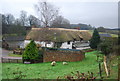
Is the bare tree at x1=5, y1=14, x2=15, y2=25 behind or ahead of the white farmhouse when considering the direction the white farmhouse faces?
behind

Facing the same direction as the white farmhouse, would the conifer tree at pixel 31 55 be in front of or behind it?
in front

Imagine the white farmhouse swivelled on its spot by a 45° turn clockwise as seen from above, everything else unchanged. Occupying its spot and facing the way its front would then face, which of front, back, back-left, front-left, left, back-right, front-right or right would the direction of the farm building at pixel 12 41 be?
right

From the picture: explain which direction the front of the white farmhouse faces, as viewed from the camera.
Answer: facing the viewer

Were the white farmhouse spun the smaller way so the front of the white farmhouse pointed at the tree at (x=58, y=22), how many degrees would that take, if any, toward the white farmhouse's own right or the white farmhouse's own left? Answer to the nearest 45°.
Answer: approximately 180°

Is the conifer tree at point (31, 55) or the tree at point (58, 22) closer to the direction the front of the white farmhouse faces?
the conifer tree

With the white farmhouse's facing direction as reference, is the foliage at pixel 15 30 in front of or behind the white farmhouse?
behind

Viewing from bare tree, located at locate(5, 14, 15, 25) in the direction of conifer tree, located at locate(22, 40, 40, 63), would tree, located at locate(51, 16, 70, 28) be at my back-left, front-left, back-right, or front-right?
front-left
